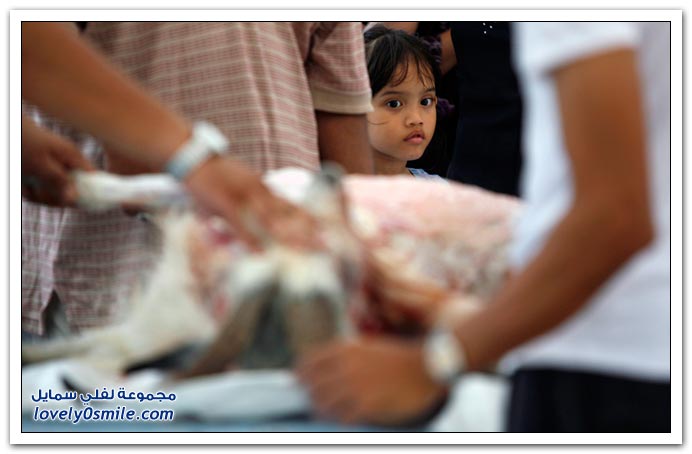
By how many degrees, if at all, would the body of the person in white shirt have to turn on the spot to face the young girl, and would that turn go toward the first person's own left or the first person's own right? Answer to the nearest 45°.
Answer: approximately 90° to the first person's own right

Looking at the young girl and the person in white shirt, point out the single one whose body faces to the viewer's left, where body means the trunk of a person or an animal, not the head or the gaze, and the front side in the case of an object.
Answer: the person in white shirt

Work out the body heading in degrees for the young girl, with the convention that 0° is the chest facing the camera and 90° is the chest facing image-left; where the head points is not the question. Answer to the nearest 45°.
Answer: approximately 315°

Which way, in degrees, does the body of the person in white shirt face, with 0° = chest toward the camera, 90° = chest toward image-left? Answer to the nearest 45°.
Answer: approximately 90°

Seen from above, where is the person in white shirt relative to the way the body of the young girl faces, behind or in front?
in front

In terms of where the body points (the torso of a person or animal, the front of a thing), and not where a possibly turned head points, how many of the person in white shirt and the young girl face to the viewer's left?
1
